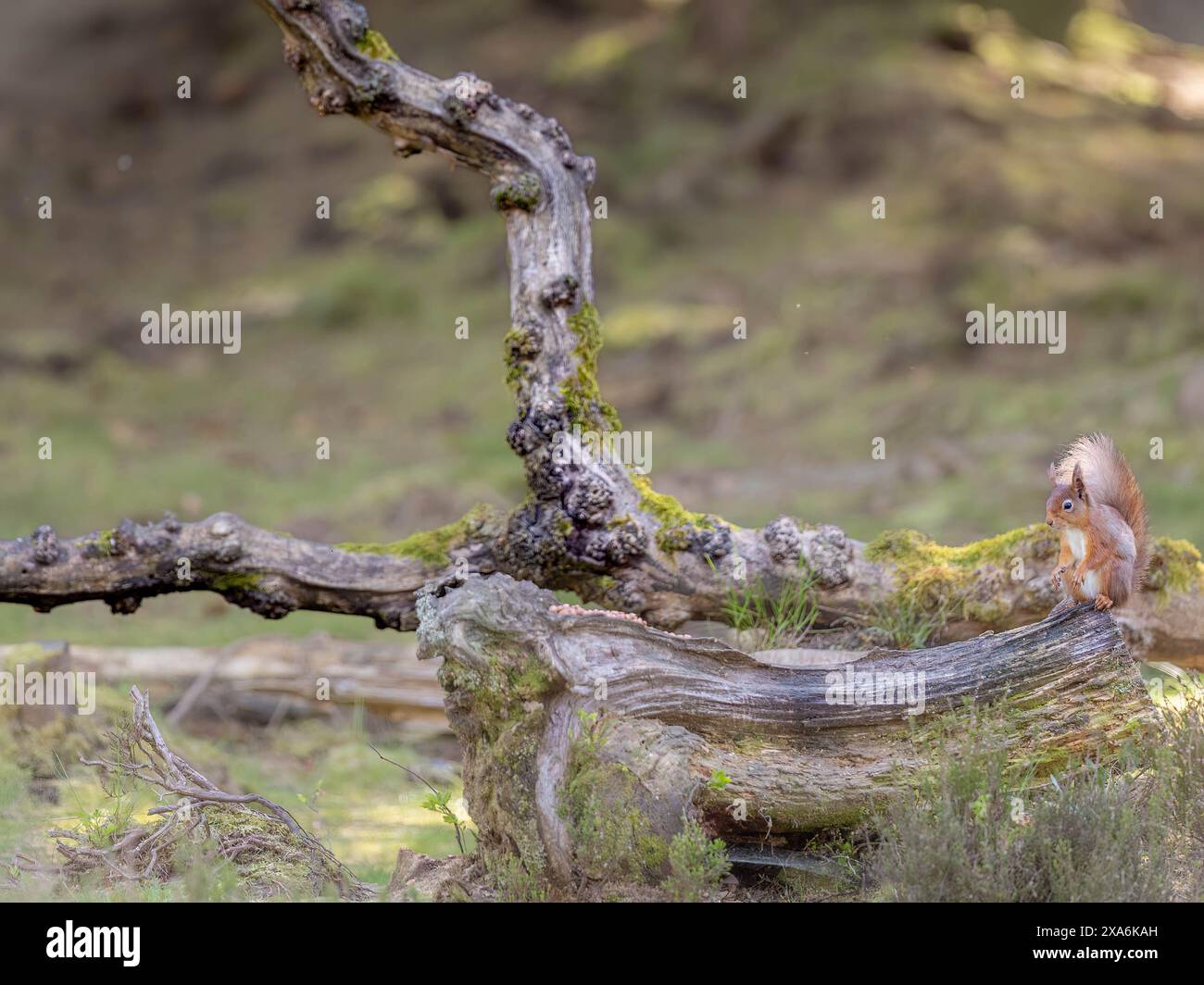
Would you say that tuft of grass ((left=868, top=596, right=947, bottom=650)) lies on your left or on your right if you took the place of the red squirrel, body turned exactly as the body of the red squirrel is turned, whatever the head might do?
on your right

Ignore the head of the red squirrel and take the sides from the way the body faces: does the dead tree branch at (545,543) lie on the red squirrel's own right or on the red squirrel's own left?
on the red squirrel's own right

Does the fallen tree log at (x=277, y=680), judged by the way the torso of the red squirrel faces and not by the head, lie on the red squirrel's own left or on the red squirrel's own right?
on the red squirrel's own right

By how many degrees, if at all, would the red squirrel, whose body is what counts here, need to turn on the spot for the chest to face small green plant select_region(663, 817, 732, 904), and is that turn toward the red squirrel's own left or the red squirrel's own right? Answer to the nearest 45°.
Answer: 0° — it already faces it

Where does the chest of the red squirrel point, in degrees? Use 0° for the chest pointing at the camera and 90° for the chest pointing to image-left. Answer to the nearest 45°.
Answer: approximately 45°
